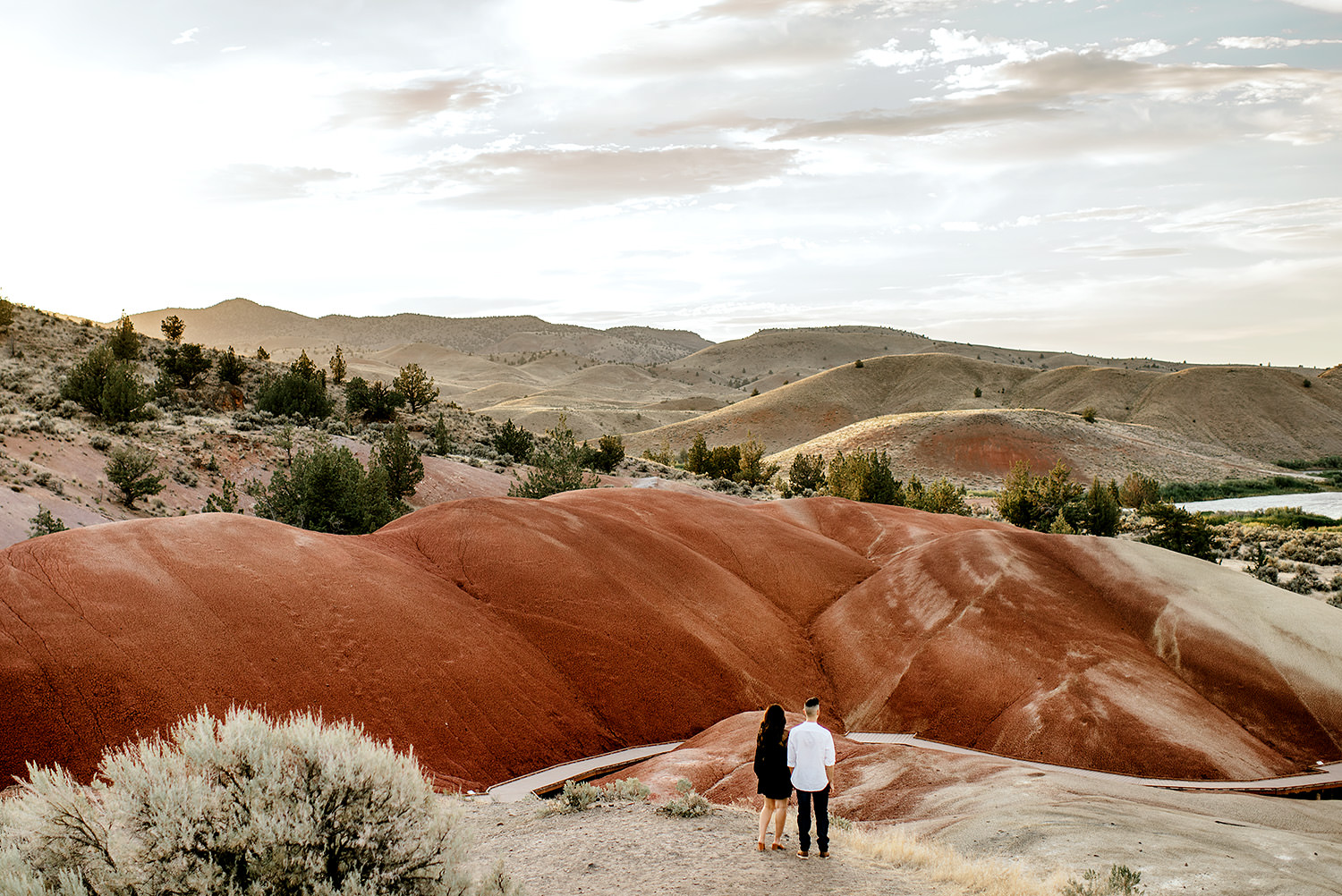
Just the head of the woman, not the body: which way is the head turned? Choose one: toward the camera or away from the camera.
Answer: away from the camera

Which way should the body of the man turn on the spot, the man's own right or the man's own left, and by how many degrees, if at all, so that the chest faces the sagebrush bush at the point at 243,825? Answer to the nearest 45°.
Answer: approximately 135° to the man's own left

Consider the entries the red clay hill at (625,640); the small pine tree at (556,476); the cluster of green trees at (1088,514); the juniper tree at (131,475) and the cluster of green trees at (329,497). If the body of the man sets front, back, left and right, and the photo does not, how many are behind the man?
0

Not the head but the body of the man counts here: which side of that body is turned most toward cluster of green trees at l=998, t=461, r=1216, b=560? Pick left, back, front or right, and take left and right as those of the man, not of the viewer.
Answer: front

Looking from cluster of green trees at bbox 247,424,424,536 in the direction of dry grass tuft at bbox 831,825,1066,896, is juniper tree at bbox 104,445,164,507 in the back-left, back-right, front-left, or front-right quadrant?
back-right

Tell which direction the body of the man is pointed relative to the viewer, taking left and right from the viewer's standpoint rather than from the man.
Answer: facing away from the viewer

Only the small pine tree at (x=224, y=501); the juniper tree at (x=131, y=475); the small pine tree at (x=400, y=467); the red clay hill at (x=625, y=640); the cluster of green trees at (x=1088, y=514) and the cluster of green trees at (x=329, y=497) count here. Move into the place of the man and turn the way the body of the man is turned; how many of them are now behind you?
0

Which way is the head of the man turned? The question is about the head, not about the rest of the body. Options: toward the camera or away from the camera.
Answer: away from the camera

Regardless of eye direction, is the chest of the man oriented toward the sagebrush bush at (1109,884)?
no

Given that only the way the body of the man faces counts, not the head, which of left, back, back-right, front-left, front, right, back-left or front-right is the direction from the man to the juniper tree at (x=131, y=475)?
front-left
